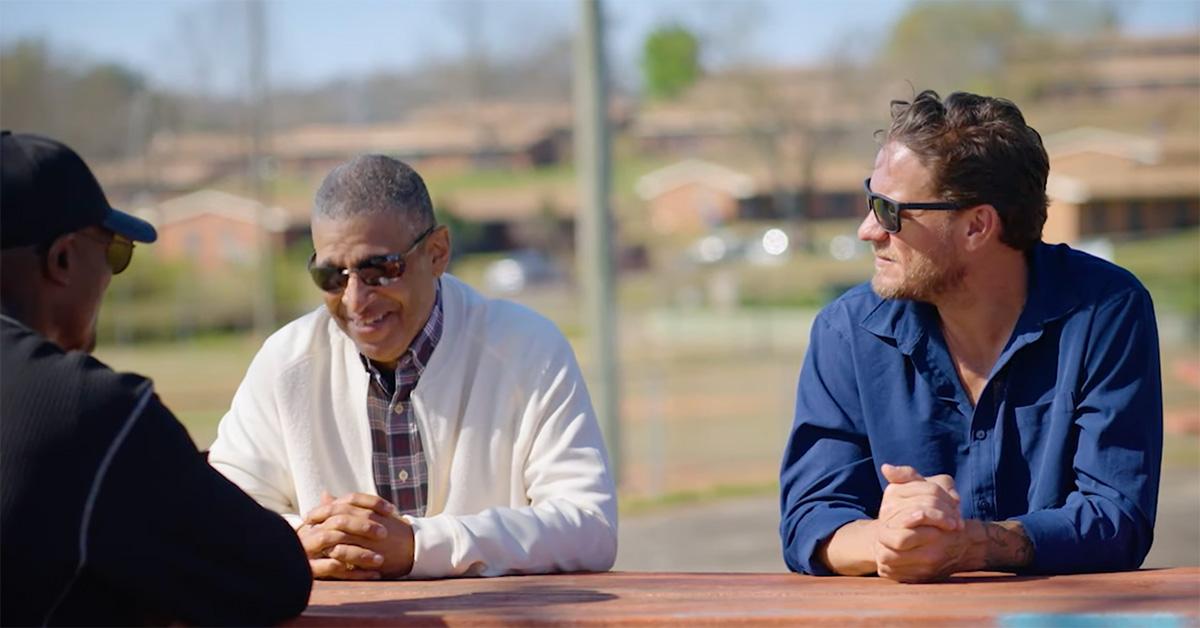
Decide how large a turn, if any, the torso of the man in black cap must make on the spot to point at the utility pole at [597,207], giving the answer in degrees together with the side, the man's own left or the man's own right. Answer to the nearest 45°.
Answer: approximately 45° to the man's own left

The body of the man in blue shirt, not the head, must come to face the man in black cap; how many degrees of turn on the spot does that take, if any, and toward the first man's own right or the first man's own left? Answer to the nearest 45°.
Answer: approximately 45° to the first man's own right

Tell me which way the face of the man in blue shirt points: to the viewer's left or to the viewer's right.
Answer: to the viewer's left

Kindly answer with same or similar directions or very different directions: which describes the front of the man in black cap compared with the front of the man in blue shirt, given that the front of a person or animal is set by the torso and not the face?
very different directions

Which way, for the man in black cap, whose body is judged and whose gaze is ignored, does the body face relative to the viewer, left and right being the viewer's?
facing away from the viewer and to the right of the viewer

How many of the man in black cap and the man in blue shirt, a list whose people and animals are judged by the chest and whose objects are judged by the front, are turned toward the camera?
1

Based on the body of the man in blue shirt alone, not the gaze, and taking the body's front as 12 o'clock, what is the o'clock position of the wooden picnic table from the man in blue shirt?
The wooden picnic table is roughly at 1 o'clock from the man in blue shirt.

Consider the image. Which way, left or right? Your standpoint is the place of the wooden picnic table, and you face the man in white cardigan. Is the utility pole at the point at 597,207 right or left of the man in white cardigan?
right
